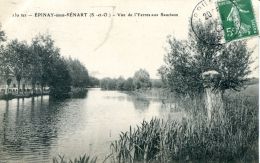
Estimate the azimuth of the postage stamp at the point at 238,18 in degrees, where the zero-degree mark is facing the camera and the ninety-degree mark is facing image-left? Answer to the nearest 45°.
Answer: approximately 0°
